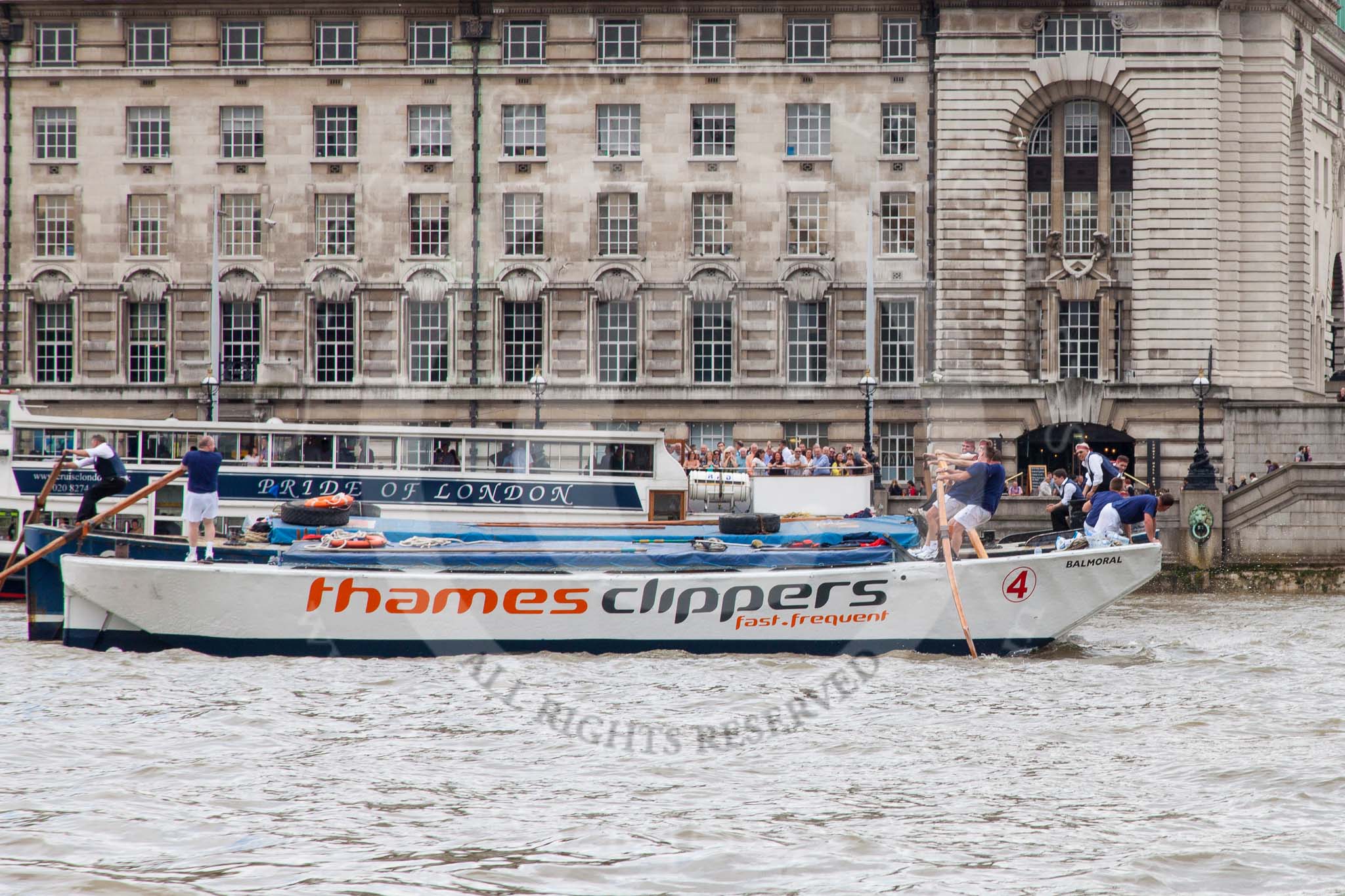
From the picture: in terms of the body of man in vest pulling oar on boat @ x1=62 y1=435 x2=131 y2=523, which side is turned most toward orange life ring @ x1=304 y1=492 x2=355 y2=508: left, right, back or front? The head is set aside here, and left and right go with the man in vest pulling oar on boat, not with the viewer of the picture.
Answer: back

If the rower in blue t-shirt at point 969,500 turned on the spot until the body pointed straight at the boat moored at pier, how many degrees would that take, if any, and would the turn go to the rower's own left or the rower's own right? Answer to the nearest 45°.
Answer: approximately 45° to the rower's own right

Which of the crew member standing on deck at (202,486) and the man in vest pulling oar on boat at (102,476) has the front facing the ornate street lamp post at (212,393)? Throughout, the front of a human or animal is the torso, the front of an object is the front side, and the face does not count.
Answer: the crew member standing on deck

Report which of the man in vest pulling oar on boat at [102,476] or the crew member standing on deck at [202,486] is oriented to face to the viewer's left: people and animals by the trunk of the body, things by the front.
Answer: the man in vest pulling oar on boat

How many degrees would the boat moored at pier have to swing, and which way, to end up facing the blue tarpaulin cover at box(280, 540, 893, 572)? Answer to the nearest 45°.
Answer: approximately 90° to its left

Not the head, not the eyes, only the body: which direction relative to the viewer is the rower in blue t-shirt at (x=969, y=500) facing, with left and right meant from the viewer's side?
facing to the left of the viewer

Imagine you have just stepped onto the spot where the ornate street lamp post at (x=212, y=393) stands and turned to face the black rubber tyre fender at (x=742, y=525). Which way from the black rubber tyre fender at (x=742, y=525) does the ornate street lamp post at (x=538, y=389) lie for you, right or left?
left

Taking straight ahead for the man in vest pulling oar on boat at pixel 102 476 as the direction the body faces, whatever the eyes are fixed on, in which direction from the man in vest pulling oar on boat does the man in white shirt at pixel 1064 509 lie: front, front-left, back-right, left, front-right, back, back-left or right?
back

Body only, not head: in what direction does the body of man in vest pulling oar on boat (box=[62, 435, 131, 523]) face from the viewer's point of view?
to the viewer's left

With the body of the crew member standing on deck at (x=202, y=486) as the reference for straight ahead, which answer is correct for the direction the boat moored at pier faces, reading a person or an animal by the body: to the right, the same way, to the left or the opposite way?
to the left

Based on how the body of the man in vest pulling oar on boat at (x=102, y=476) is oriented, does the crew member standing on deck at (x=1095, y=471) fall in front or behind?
behind

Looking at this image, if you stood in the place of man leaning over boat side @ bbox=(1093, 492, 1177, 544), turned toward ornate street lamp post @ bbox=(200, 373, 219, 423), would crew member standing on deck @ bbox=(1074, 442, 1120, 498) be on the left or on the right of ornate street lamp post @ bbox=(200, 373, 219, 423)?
right

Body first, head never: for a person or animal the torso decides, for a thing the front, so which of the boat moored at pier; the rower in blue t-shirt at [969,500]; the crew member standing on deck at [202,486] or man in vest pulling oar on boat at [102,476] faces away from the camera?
the crew member standing on deck

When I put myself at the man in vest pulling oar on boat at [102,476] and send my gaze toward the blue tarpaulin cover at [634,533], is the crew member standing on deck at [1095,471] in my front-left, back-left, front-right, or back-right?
front-left

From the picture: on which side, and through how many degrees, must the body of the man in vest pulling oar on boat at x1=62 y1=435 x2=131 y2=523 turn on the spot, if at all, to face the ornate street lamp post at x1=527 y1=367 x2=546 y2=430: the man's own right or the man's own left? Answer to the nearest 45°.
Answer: approximately 135° to the man's own right

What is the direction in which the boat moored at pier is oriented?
to the viewer's left

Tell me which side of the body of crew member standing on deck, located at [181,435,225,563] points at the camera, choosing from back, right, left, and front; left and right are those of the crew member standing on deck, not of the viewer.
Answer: back

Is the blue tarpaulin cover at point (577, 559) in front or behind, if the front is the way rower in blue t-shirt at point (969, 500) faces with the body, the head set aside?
in front

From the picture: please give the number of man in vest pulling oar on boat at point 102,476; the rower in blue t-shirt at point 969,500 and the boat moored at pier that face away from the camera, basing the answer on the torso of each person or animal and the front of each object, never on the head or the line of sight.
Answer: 0
